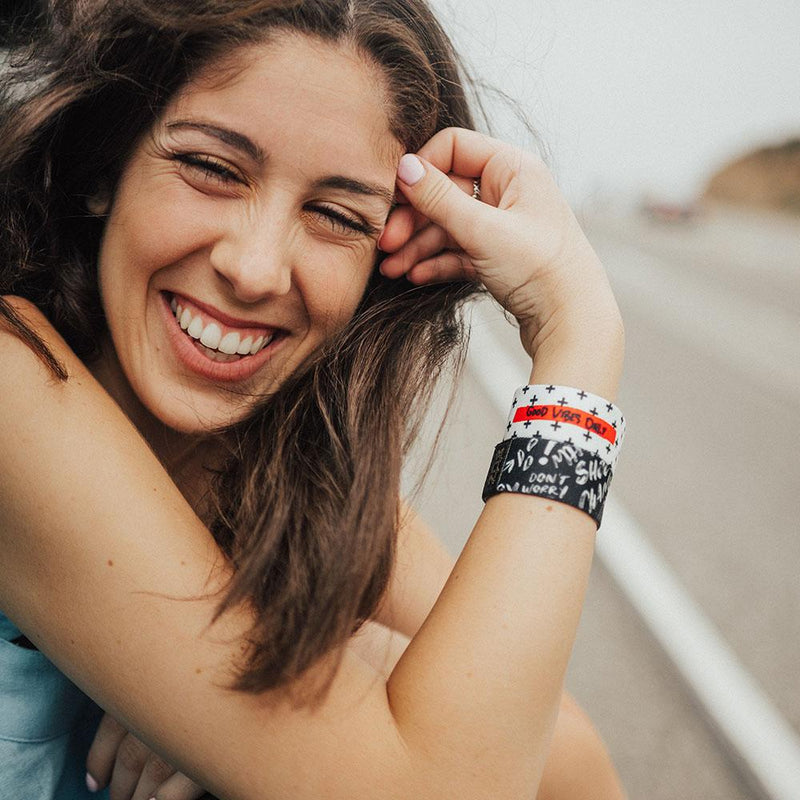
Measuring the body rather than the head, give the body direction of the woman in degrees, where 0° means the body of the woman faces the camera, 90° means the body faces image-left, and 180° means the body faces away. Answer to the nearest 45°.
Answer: approximately 315°
